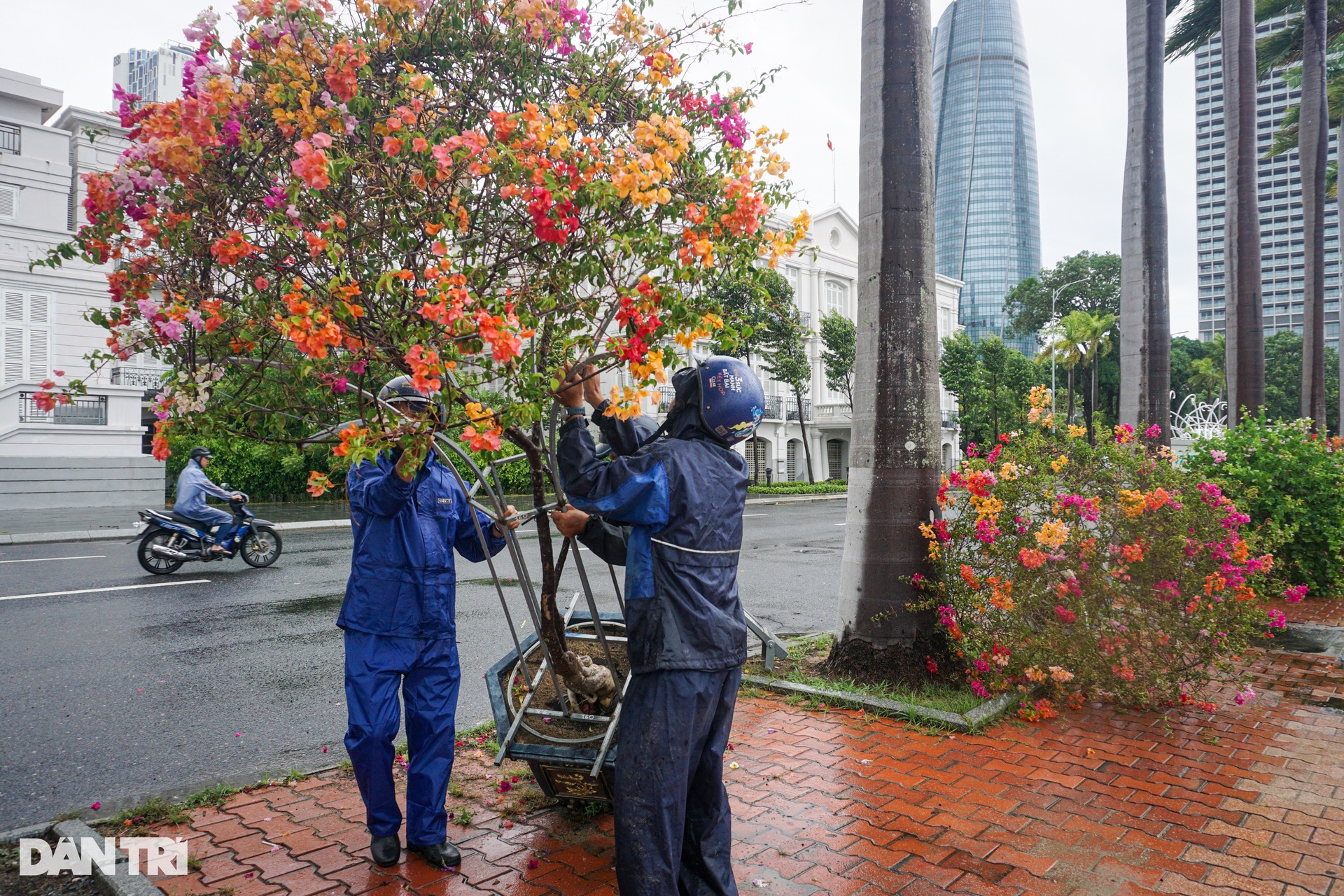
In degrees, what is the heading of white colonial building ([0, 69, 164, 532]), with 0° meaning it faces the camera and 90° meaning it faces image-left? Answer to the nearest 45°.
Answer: approximately 0°

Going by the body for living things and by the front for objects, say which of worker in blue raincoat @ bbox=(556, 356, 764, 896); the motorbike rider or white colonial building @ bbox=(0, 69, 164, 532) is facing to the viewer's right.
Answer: the motorbike rider

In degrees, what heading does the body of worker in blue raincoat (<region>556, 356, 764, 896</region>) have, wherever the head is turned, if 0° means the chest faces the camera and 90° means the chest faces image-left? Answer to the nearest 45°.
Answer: approximately 135°

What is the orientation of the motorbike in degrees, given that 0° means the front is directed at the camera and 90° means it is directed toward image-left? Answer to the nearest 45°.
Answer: approximately 270°

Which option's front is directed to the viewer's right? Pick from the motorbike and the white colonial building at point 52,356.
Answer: the motorbike

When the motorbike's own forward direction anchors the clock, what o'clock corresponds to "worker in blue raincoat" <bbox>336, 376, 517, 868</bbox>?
The worker in blue raincoat is roughly at 3 o'clock from the motorbike.

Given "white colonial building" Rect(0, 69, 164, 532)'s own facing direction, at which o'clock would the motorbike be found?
The motorbike is roughly at 12 o'clock from the white colonial building.

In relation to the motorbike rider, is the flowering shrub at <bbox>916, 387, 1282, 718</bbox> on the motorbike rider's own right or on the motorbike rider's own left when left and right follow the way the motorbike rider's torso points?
on the motorbike rider's own right

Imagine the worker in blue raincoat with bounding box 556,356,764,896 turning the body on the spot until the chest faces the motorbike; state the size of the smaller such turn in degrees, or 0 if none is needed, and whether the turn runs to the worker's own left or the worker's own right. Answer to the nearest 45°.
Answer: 0° — they already face it

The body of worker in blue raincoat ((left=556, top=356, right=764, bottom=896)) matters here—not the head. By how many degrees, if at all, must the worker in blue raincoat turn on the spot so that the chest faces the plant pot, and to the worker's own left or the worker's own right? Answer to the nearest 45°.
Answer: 0° — they already face it

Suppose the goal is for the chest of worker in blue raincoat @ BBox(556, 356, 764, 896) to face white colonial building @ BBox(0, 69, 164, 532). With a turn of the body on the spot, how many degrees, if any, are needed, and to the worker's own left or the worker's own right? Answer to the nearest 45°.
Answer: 0° — they already face it

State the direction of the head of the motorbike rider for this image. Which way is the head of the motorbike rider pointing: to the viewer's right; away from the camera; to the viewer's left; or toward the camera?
to the viewer's right

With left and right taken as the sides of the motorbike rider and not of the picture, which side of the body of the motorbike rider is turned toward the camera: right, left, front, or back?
right

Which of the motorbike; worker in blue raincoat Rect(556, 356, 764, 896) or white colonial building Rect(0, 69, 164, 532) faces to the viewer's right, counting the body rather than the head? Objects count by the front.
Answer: the motorbike
